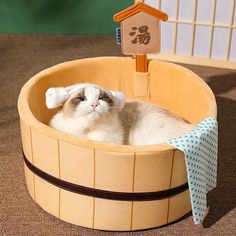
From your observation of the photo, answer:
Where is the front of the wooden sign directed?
toward the camera

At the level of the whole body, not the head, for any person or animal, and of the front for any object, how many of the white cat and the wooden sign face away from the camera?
0

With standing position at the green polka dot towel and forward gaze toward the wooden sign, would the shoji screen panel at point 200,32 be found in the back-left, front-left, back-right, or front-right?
front-right

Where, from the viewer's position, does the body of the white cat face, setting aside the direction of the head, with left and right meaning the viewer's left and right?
facing the viewer and to the left of the viewer

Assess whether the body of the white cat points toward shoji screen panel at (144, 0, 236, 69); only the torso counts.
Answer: no
